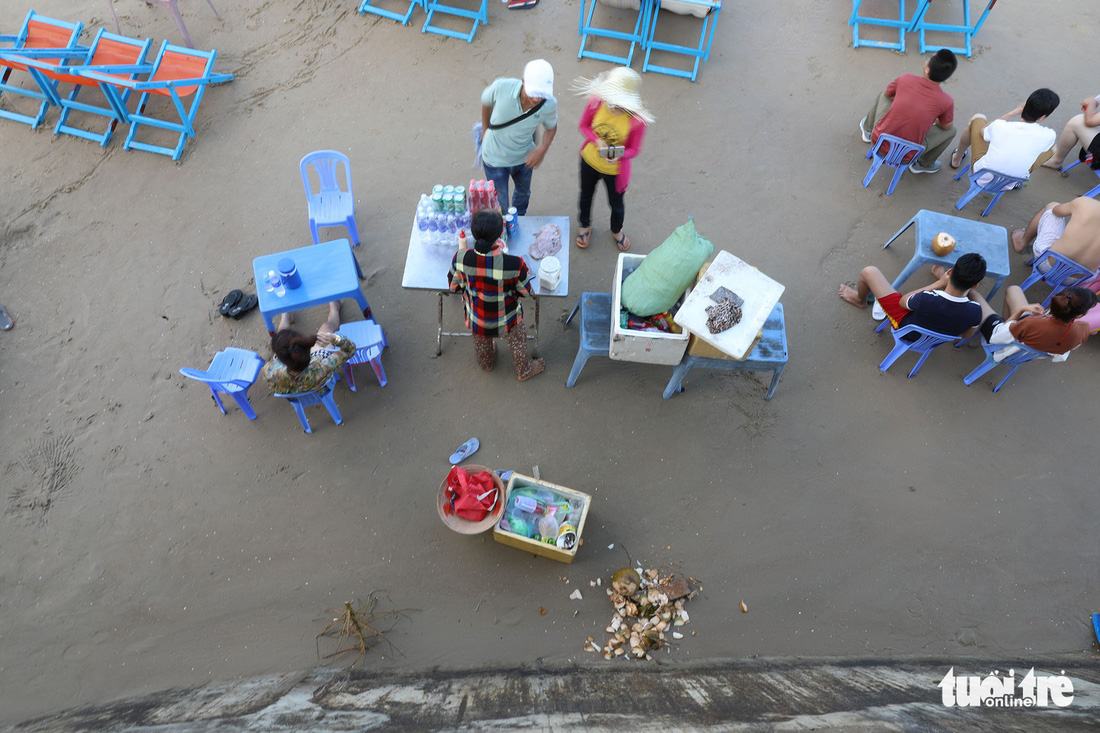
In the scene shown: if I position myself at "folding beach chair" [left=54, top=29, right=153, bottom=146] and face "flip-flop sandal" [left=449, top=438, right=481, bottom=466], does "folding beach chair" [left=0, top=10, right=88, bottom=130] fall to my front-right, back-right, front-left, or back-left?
back-right

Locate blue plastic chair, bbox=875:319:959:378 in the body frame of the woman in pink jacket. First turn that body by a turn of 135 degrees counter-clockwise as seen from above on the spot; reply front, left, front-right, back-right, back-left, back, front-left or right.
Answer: front-right

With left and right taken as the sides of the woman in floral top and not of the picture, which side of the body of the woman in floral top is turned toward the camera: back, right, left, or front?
back

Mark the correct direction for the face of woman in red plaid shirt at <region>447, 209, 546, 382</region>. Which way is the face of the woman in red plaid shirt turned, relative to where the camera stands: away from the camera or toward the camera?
away from the camera

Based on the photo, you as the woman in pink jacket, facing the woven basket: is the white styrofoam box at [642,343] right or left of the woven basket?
left

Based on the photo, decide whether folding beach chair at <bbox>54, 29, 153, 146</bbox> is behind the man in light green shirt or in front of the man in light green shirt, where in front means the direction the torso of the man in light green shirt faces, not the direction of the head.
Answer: behind

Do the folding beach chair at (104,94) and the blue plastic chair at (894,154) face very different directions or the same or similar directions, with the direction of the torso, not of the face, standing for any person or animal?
very different directions

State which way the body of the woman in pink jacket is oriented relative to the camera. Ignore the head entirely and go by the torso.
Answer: toward the camera

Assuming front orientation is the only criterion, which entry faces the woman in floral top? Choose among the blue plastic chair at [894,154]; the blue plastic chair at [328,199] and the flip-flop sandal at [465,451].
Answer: the blue plastic chair at [328,199]

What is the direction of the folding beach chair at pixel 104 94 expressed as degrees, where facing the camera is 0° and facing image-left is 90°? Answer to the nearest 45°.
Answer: approximately 45°

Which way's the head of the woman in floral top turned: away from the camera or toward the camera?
away from the camera

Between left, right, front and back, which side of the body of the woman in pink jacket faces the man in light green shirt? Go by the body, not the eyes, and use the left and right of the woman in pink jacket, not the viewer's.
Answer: right

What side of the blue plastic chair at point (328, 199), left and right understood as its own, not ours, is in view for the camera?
front
